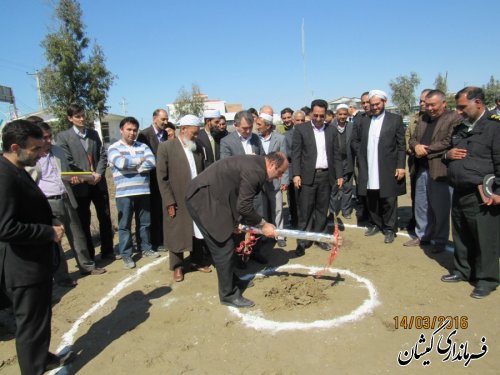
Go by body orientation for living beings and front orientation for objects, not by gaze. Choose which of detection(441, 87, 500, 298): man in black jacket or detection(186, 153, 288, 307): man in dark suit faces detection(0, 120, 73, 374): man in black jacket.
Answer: detection(441, 87, 500, 298): man in black jacket

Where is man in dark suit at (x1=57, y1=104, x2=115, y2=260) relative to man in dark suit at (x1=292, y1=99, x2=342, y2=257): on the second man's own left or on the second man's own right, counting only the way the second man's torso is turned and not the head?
on the second man's own right

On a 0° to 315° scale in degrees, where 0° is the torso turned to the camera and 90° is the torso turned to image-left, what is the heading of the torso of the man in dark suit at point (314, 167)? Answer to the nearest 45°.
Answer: approximately 0°

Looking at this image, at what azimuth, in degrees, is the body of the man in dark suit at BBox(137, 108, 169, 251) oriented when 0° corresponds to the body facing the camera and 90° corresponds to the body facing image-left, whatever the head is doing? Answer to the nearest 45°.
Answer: approximately 315°

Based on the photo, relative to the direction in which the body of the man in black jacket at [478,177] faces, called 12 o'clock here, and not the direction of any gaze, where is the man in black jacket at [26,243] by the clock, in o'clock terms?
the man in black jacket at [26,243] is roughly at 12 o'clock from the man in black jacket at [478,177].

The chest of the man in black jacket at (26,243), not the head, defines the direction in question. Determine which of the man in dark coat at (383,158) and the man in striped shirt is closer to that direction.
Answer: the man in dark coat

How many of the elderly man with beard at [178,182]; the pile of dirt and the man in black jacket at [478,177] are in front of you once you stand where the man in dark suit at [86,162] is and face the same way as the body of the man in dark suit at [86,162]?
3

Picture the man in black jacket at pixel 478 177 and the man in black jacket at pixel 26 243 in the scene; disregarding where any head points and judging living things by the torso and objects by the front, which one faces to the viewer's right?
the man in black jacket at pixel 26 243

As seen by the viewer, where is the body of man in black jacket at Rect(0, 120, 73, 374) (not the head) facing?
to the viewer's right
